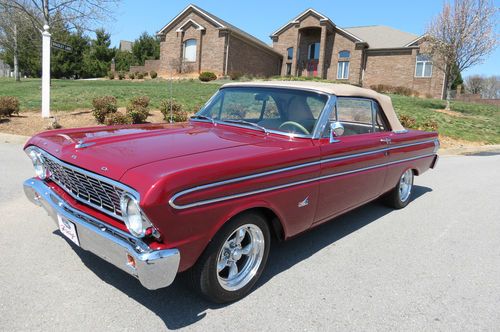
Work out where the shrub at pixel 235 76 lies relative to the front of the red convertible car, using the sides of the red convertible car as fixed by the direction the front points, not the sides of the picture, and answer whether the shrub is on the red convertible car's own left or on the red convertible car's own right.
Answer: on the red convertible car's own right

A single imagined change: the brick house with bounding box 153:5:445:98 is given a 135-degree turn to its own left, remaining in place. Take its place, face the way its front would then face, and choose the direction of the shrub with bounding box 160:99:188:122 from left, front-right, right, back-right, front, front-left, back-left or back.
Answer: back-right

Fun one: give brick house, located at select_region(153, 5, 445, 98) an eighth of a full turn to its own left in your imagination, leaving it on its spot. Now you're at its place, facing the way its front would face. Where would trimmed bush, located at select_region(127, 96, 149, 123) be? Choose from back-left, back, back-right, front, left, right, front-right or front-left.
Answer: front-right

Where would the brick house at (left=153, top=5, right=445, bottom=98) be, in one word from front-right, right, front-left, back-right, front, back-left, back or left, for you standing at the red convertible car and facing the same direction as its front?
back-right

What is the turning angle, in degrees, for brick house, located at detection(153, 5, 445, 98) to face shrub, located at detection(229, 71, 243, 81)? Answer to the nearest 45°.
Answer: approximately 45° to its right

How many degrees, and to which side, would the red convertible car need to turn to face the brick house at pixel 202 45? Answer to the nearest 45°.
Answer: approximately 135° to its right

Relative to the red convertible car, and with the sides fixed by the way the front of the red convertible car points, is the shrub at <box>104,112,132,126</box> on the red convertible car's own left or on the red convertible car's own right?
on the red convertible car's own right

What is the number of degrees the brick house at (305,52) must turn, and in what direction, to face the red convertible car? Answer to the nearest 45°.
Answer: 0° — it already faces it

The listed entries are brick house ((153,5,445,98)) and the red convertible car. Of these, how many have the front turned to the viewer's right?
0

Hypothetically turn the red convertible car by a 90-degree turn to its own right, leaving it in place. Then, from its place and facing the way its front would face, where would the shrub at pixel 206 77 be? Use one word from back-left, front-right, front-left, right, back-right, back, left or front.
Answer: front-right

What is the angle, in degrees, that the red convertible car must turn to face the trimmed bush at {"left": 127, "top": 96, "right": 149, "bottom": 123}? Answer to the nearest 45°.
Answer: approximately 135° to its right

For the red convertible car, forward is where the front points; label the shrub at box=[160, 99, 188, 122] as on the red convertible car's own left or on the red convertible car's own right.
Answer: on the red convertible car's own right

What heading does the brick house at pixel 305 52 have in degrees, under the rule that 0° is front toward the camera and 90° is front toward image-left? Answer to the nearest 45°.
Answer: approximately 0°

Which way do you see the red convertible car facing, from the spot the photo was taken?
facing the viewer and to the left of the viewer
